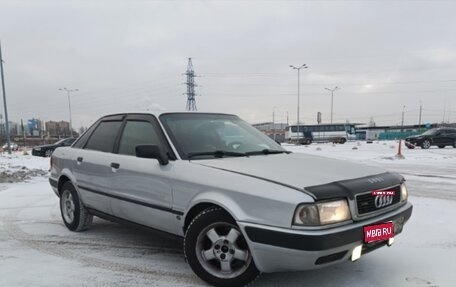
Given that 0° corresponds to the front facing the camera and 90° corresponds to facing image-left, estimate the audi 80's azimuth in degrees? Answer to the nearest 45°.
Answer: approximately 315°

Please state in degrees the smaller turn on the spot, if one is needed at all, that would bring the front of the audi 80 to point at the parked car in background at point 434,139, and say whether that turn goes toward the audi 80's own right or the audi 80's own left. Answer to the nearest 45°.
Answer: approximately 90° to the audi 80's own left
